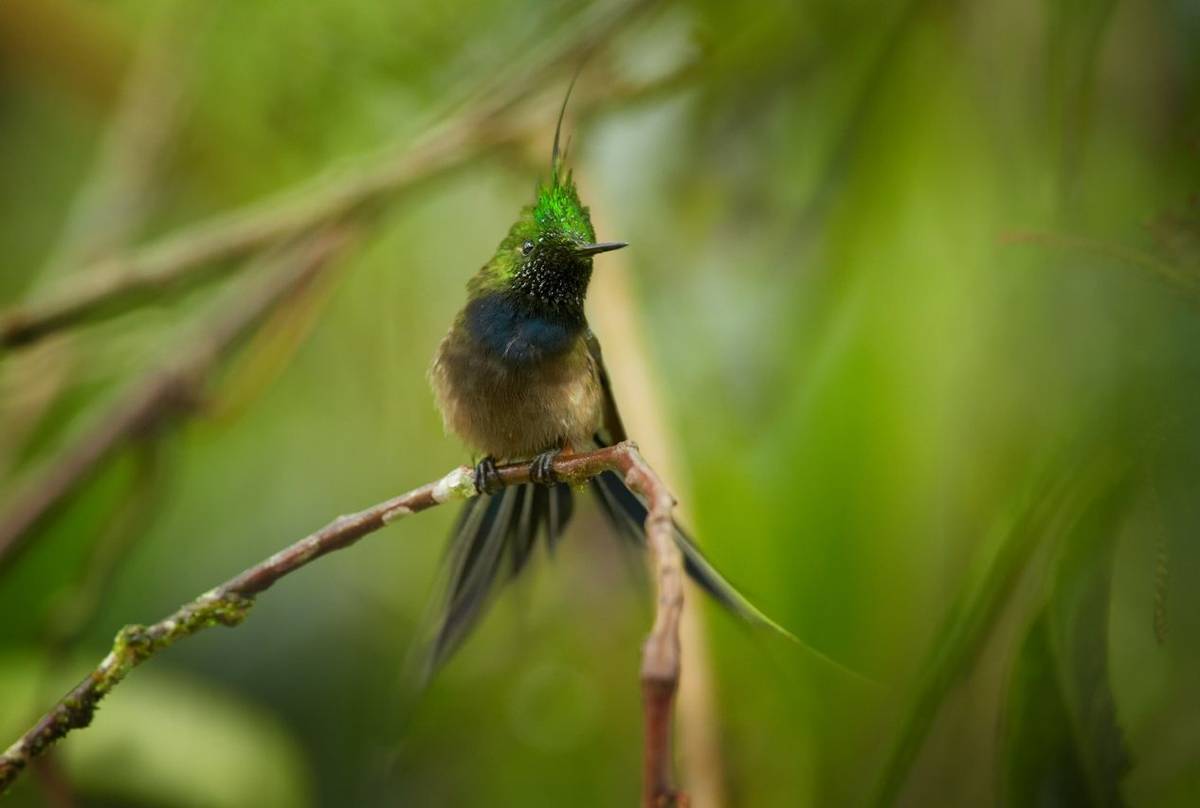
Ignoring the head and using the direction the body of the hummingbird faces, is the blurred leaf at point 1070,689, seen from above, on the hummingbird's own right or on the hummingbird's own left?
on the hummingbird's own left

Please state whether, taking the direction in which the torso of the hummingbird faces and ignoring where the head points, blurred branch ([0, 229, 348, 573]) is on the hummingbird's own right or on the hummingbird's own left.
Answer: on the hummingbird's own right

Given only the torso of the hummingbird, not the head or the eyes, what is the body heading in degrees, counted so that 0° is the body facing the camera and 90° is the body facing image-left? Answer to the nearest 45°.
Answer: approximately 0°
